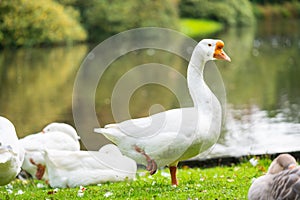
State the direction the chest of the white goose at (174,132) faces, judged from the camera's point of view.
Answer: to the viewer's right

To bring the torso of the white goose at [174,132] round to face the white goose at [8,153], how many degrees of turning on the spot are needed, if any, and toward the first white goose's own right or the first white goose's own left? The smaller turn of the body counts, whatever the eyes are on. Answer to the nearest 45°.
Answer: approximately 180°

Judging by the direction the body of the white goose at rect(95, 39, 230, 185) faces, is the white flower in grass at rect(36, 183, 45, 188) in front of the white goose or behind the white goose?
behind
